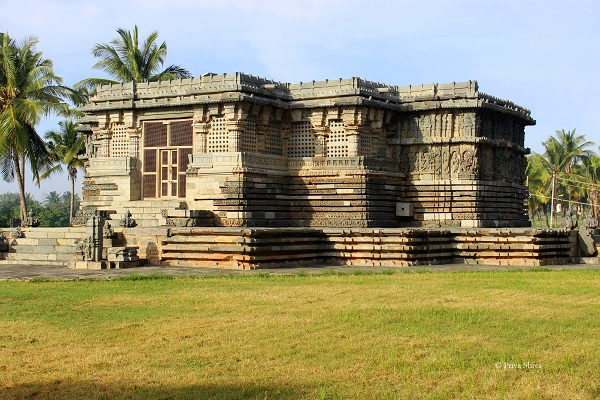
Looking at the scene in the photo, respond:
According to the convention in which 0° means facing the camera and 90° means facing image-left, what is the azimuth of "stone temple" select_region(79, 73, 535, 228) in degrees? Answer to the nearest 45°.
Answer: approximately 45°

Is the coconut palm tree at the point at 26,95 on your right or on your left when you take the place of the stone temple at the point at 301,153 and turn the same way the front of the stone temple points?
on your right

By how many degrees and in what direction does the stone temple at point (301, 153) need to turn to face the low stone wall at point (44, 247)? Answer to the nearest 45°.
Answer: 0° — it already faces it

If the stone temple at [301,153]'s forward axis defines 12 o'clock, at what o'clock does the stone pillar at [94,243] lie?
The stone pillar is roughly at 12 o'clock from the stone temple.

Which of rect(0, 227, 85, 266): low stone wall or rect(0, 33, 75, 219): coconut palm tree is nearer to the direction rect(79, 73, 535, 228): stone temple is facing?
the low stone wall

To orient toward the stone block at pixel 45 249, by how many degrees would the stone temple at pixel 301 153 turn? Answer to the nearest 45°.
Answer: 0° — it already faces it
